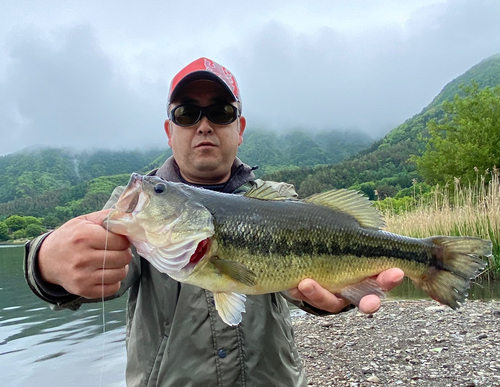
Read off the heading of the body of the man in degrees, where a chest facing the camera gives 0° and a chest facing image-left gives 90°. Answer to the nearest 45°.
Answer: approximately 0°
